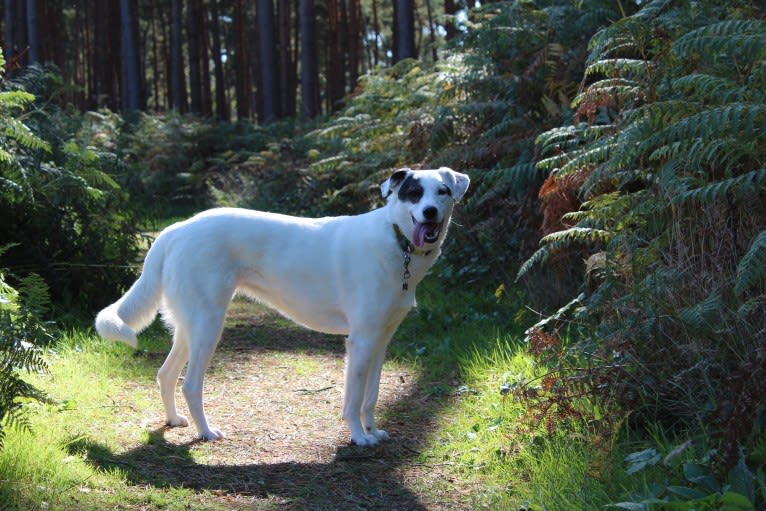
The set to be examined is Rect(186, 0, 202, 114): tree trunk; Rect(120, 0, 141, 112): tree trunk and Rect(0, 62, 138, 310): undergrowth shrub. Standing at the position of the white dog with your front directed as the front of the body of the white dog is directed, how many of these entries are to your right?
0

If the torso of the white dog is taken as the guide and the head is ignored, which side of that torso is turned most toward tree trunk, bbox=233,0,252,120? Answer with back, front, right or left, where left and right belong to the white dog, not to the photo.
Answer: left

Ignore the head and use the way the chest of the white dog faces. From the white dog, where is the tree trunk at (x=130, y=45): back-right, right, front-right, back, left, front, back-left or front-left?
left

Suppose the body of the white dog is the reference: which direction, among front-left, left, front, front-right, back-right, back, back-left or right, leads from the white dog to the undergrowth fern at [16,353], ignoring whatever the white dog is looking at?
back-right

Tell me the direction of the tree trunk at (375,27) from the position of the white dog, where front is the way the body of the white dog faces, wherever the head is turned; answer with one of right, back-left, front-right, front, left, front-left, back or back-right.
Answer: left

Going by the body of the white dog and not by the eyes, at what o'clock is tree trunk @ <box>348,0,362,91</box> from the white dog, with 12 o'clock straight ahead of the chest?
The tree trunk is roughly at 9 o'clock from the white dog.

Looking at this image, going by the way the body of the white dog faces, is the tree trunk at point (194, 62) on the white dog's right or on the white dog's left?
on the white dog's left

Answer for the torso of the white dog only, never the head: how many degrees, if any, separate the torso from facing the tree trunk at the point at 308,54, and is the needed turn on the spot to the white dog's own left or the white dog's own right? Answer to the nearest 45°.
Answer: approximately 90° to the white dog's own left

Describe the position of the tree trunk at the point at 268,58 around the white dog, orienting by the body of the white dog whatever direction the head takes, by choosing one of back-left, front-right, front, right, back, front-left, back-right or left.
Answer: left

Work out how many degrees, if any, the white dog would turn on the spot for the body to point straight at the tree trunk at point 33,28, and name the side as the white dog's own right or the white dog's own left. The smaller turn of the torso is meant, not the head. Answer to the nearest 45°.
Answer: approximately 90° to the white dog's own left

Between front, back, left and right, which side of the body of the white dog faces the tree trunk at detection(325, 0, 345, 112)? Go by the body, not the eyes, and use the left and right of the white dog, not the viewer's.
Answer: left

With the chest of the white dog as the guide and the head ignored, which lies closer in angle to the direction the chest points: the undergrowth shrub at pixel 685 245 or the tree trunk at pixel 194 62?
the undergrowth shrub

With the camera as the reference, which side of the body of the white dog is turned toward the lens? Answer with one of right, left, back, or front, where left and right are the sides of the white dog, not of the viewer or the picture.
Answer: right

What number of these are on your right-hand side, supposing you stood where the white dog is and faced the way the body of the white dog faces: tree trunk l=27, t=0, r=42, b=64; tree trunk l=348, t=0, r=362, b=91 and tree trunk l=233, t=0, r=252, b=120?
0
